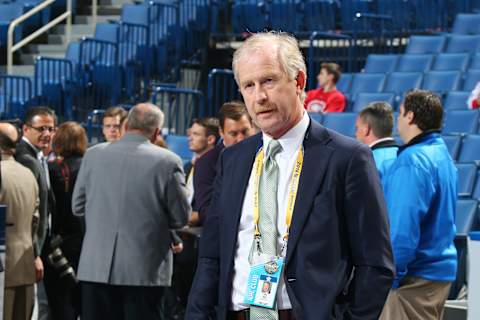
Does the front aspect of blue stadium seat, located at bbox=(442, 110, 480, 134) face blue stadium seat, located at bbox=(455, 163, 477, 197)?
yes

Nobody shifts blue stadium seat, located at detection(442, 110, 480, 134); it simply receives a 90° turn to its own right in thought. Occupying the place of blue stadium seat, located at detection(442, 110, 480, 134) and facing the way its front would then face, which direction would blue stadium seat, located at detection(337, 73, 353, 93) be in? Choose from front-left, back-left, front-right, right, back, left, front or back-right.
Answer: front-right

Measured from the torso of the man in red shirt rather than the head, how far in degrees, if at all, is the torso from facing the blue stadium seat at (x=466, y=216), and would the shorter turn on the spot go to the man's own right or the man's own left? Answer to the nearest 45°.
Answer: approximately 45° to the man's own left

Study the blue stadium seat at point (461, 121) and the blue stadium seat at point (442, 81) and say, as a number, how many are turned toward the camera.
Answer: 2

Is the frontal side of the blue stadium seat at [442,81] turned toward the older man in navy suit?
yes

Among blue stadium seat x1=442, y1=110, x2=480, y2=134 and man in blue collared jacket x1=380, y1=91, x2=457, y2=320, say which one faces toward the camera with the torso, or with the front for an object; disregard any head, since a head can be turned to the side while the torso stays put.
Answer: the blue stadium seat

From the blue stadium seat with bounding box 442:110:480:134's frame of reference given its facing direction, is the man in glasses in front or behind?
in front

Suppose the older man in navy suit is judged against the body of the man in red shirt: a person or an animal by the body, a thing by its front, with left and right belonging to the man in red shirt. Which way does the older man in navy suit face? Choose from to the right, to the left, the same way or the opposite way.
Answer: the same way

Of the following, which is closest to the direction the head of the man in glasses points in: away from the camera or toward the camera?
toward the camera

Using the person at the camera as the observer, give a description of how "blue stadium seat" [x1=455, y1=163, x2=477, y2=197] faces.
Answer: facing the viewer and to the left of the viewer

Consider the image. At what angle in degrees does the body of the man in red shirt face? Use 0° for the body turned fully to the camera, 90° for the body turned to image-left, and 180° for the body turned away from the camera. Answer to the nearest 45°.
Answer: approximately 45°

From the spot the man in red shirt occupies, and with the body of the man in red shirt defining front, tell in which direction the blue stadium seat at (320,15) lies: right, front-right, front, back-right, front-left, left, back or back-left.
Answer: back-right

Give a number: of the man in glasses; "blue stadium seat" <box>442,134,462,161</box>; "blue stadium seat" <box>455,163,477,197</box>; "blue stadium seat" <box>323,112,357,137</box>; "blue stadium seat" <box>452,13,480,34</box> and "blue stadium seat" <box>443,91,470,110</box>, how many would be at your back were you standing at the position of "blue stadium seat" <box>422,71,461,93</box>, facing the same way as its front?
1

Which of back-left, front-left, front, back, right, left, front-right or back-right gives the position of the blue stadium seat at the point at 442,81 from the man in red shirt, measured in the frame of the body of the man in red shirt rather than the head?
back-left

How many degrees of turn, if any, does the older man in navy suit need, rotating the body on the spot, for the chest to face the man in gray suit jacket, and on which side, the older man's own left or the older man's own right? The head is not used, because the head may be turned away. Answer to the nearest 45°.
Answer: approximately 135° to the older man's own right

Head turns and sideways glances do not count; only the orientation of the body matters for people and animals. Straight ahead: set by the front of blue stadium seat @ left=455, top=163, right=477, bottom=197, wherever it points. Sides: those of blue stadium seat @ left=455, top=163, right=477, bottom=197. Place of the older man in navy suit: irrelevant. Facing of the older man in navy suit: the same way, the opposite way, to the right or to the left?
the same way

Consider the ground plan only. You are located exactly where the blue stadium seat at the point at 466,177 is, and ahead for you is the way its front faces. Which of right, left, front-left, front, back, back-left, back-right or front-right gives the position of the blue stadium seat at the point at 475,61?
back-right

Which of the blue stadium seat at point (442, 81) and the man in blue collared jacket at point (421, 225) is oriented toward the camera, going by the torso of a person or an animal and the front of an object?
the blue stadium seat

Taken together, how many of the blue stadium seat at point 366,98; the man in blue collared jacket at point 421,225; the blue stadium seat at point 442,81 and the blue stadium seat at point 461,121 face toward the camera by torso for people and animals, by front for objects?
3

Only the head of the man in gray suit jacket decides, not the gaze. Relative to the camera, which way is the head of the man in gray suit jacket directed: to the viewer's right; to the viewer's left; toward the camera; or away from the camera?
away from the camera

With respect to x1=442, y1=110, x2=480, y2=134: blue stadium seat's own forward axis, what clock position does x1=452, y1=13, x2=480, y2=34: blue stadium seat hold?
x1=452, y1=13, x2=480, y2=34: blue stadium seat is roughly at 6 o'clock from x1=442, y1=110, x2=480, y2=134: blue stadium seat.

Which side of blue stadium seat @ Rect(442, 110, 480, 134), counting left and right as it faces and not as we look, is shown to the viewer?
front

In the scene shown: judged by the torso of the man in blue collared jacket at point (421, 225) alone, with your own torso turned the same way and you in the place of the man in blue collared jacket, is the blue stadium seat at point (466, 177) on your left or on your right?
on your right

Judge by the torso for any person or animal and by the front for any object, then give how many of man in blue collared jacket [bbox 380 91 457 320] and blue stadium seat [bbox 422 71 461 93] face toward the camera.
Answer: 1
